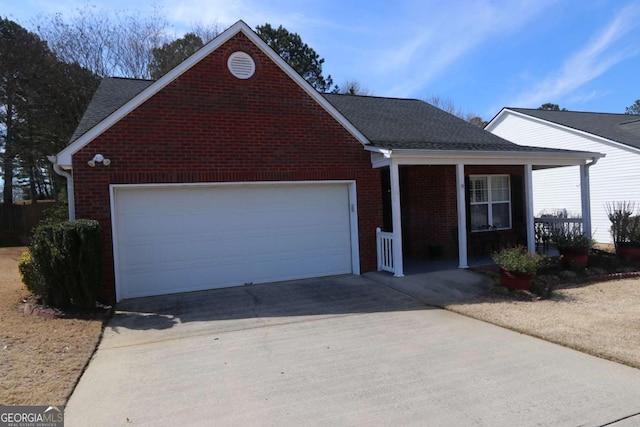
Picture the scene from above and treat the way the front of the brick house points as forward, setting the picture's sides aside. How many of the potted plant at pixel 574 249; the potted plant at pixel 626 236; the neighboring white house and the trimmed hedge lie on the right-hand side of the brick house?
1

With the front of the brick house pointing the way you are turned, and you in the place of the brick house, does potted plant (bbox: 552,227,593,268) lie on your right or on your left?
on your left

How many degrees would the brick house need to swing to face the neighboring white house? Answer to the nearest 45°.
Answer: approximately 90° to its left

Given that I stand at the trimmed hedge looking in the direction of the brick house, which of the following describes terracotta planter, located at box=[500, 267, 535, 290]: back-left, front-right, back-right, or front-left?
front-right

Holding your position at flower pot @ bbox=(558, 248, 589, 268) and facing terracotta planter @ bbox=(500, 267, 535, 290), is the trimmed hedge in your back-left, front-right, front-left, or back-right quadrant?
front-right

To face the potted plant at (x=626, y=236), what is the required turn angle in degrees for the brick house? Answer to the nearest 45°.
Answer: approximately 45° to its left

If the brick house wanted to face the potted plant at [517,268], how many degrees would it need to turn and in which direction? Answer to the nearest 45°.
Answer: approximately 45° to its left

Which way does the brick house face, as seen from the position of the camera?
facing the viewer and to the right of the viewer

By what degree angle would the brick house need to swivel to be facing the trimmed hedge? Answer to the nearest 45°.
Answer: approximately 90° to its right

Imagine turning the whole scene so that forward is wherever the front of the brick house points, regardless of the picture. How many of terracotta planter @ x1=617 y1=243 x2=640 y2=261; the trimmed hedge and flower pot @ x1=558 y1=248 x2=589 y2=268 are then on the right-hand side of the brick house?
1

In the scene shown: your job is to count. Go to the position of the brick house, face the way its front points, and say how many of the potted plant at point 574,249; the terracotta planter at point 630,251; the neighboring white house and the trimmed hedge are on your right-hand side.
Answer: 1

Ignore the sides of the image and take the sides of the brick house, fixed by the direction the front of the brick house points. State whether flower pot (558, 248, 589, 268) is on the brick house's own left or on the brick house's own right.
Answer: on the brick house's own left

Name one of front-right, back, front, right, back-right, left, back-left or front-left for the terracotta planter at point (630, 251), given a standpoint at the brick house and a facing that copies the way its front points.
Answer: front-left
